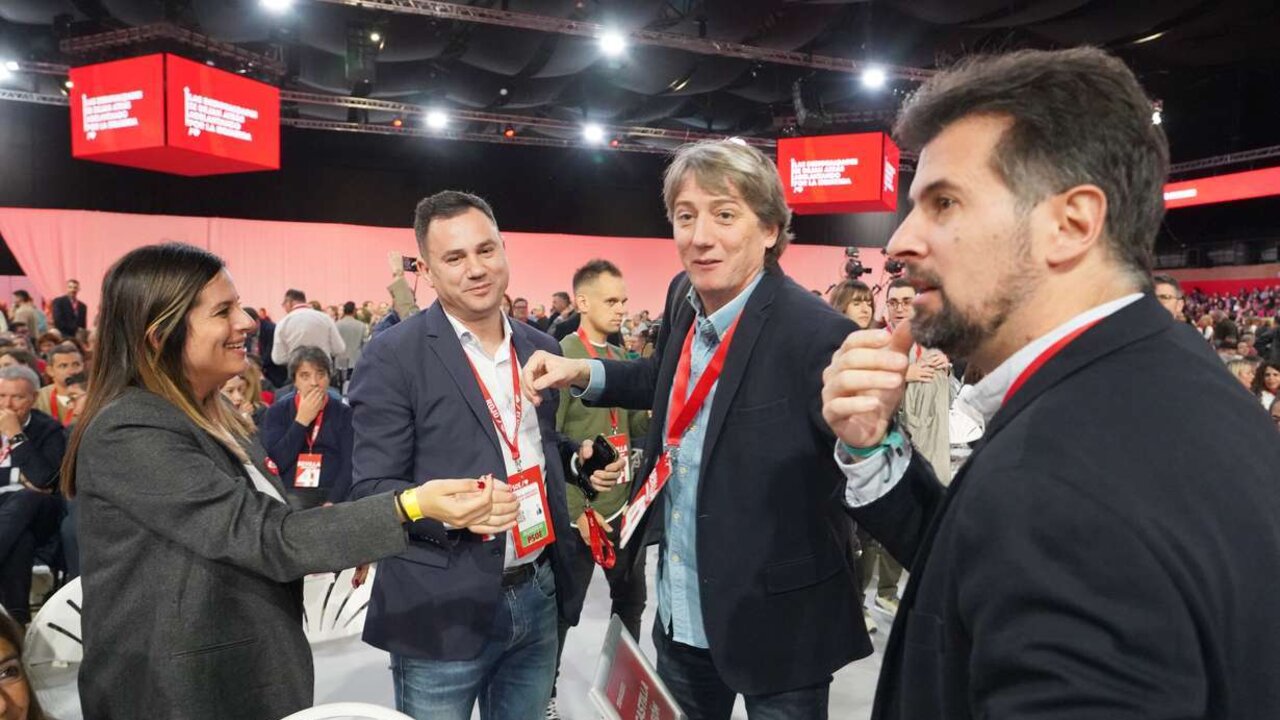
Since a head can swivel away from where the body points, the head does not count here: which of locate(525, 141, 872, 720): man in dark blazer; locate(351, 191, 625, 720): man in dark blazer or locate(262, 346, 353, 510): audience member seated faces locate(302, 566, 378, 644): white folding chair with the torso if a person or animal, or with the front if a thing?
the audience member seated

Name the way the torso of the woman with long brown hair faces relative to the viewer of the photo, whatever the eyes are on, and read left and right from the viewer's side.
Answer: facing to the right of the viewer

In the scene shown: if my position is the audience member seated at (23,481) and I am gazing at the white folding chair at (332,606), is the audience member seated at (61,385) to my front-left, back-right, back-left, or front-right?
back-left

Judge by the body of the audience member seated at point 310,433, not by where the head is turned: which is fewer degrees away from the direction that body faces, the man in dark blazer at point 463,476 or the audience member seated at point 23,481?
the man in dark blazer

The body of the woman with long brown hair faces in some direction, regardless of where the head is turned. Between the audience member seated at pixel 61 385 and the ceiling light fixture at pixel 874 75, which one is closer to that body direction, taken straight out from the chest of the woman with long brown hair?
the ceiling light fixture

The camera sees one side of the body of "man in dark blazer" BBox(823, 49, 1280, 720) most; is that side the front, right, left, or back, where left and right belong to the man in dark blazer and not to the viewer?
left

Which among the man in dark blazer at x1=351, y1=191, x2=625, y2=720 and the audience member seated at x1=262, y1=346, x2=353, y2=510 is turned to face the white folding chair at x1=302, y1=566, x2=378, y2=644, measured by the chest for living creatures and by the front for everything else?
the audience member seated

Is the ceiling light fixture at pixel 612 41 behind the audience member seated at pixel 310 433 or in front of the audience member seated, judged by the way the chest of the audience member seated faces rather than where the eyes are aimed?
behind

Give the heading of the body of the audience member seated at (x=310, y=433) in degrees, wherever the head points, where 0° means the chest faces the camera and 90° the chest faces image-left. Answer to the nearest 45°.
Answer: approximately 0°

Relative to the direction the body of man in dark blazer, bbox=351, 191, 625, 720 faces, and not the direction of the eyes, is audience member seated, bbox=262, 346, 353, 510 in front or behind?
behind

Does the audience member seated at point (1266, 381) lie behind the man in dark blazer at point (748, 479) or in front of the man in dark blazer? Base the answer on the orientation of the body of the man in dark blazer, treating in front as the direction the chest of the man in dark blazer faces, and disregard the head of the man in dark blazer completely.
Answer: behind

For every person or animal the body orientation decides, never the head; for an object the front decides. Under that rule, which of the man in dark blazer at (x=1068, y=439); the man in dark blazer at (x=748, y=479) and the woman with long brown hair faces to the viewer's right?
the woman with long brown hair
